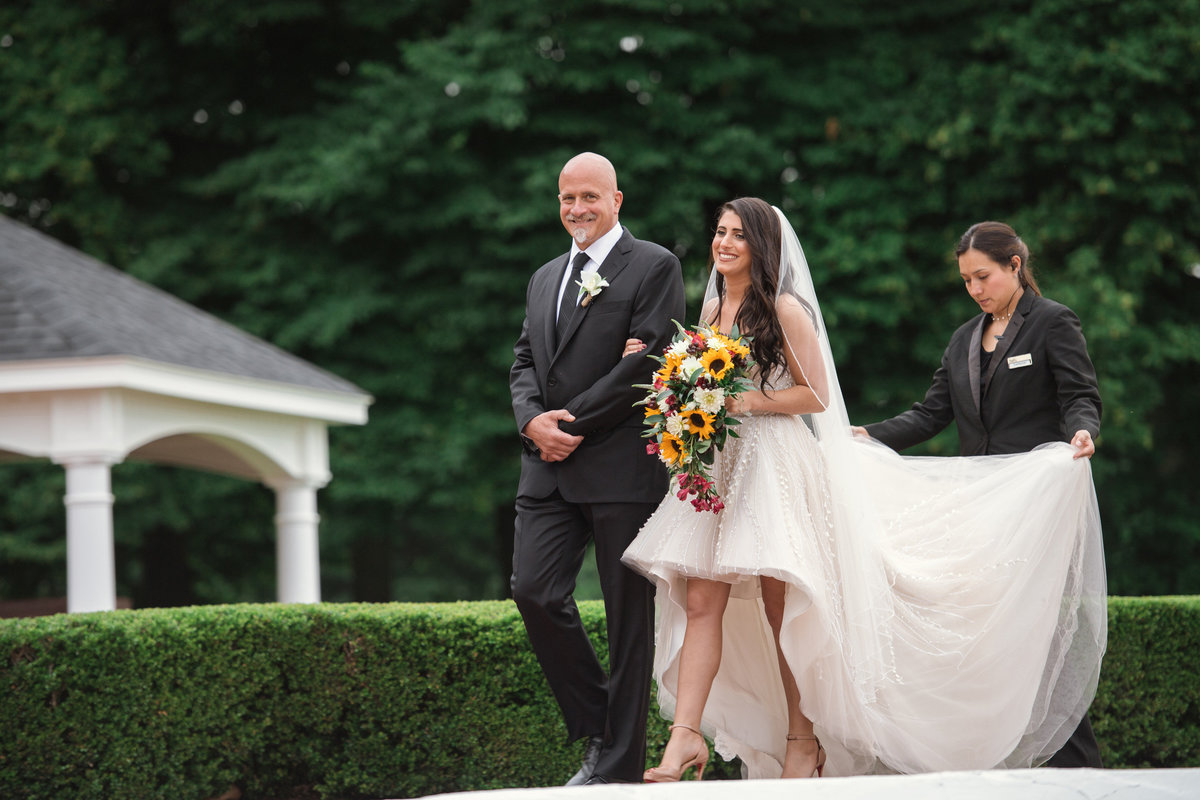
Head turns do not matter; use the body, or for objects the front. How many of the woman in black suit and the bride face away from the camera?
0

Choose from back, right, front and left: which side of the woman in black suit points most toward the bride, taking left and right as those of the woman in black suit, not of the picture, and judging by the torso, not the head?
front

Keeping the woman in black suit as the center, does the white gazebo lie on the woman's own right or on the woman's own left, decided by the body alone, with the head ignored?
on the woman's own right

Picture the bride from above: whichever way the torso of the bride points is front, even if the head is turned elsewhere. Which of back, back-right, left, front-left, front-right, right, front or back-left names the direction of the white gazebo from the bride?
right

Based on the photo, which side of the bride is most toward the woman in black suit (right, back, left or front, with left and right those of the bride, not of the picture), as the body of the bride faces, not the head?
back

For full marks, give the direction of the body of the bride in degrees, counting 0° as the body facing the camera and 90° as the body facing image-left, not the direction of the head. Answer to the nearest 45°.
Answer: approximately 45°

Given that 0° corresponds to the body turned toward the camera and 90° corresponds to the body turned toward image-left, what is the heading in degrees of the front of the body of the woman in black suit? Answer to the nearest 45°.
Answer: approximately 45°
